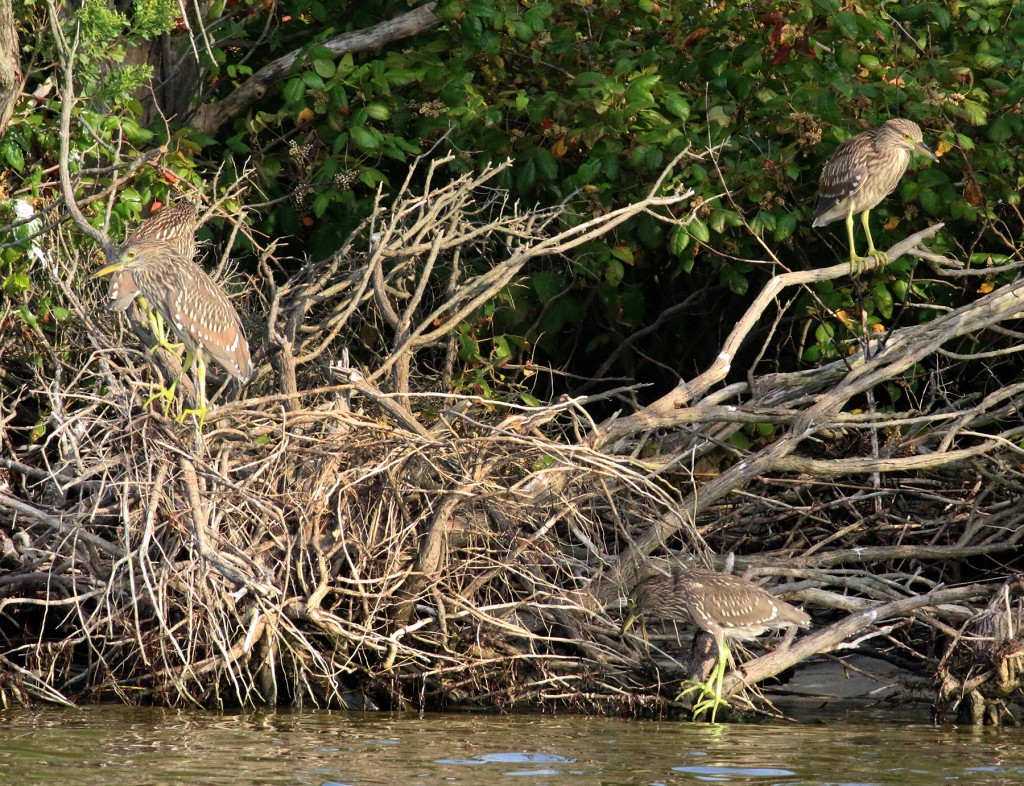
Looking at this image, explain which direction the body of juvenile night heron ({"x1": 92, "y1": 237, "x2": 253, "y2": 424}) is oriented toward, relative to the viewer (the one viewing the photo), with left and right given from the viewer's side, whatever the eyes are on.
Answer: facing to the left of the viewer

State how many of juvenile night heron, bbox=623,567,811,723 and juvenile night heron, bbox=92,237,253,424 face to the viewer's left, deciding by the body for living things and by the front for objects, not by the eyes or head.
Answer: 2

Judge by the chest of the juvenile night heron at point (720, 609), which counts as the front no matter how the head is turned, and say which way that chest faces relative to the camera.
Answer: to the viewer's left

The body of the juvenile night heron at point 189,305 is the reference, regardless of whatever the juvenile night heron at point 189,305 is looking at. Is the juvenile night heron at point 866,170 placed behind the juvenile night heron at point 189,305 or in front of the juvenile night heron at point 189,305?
behind

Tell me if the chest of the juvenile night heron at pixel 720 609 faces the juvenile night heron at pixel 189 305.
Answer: yes

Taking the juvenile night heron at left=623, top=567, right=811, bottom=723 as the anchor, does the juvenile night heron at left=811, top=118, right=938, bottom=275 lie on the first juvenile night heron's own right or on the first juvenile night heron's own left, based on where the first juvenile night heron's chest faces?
on the first juvenile night heron's own right

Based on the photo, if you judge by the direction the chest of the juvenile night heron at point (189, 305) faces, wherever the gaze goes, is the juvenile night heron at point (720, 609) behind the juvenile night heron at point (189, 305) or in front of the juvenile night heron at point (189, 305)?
behind
